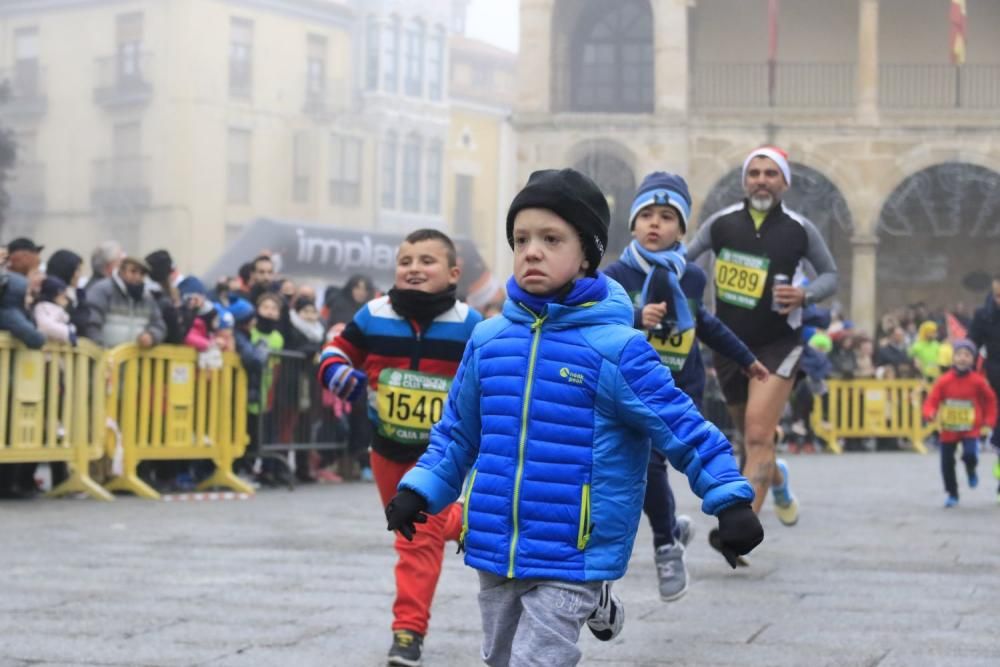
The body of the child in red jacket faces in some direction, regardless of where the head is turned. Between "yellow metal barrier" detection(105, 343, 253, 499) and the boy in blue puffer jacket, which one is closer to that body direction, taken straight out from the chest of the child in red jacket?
the boy in blue puffer jacket

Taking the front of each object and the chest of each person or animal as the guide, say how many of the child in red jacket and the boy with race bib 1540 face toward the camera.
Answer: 2

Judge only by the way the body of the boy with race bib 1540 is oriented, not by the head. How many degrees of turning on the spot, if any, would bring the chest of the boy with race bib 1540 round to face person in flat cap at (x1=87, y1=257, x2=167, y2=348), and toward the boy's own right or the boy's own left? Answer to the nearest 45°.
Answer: approximately 180°

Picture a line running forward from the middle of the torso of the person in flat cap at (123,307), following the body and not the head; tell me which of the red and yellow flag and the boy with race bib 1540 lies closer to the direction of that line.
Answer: the boy with race bib 1540

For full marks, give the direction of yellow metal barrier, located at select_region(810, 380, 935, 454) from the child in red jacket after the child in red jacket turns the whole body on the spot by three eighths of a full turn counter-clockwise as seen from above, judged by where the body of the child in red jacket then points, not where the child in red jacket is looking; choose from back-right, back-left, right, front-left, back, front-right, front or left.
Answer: front-left

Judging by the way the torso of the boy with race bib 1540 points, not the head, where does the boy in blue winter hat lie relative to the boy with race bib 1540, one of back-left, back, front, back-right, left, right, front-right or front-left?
back-left

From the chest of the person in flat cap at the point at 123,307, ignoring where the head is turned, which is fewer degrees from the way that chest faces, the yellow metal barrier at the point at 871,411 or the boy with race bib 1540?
the boy with race bib 1540

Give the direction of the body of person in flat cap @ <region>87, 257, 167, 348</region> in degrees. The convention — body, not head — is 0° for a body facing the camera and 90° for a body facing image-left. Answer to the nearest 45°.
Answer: approximately 315°

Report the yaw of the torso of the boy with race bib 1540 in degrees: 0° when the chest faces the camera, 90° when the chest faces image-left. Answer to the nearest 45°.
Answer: approximately 0°

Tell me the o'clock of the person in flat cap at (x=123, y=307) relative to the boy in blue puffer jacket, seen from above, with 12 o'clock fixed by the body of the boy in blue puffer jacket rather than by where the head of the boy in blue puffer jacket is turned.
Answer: The person in flat cap is roughly at 4 o'clock from the boy in blue puffer jacket.
